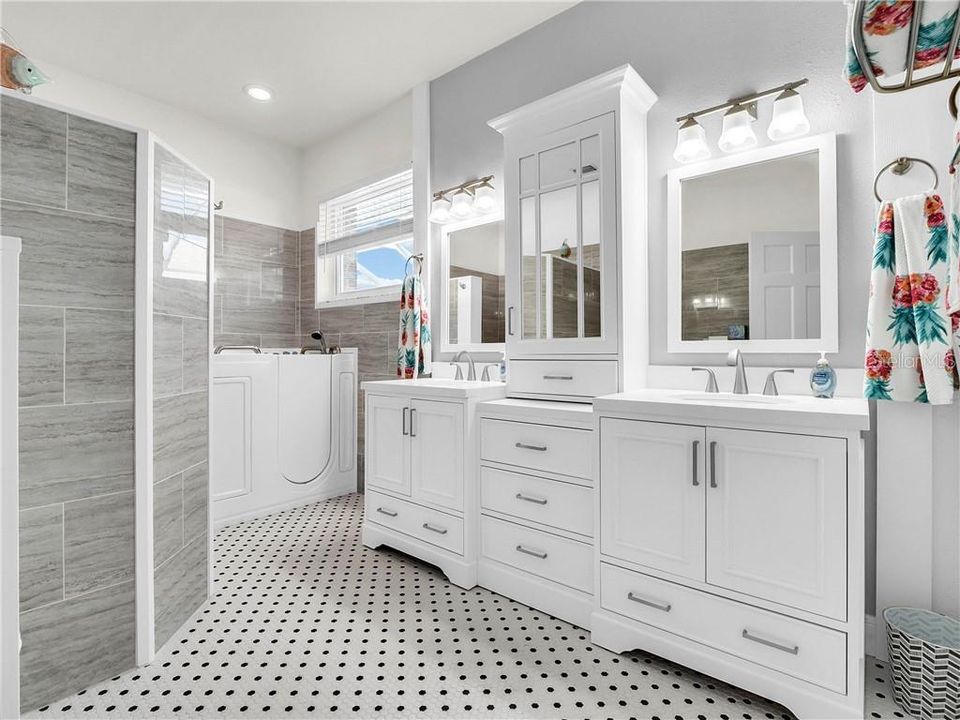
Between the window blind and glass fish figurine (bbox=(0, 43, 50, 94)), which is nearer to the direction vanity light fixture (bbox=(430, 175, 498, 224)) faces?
the glass fish figurine

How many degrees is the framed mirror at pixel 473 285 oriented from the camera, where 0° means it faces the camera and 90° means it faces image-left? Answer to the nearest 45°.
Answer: approximately 45°

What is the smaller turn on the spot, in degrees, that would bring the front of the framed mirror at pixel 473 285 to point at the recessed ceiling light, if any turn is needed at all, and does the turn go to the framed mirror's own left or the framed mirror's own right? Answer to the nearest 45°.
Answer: approximately 45° to the framed mirror's own right

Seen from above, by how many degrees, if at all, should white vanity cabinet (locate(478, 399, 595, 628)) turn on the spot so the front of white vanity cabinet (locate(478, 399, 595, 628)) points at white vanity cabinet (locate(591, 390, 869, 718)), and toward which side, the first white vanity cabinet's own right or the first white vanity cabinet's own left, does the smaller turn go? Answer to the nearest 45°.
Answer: approximately 90° to the first white vanity cabinet's own left

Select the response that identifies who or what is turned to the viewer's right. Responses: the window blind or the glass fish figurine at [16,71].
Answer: the glass fish figurine

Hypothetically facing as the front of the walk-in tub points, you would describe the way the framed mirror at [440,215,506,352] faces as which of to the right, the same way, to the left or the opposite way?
to the right
